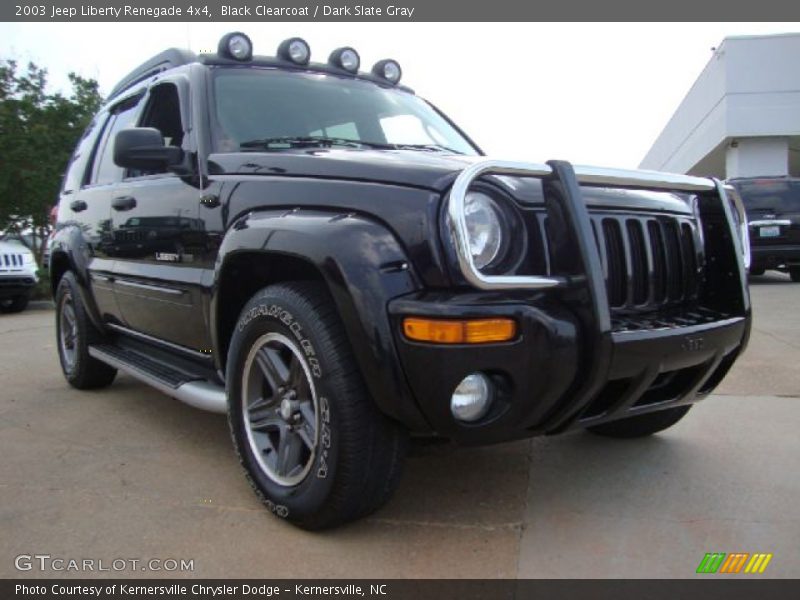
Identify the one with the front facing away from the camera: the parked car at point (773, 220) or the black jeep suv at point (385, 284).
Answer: the parked car

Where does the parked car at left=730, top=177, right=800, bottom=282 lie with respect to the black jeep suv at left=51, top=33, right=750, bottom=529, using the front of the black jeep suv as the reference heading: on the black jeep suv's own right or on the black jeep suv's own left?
on the black jeep suv's own left

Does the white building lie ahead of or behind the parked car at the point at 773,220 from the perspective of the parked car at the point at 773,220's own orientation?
ahead

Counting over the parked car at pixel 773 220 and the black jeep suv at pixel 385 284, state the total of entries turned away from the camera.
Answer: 1

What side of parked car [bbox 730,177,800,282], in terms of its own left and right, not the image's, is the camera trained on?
back

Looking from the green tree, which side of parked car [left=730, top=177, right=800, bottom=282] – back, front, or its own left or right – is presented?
left

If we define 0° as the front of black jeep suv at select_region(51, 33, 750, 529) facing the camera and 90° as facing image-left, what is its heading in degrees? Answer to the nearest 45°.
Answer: approximately 315°

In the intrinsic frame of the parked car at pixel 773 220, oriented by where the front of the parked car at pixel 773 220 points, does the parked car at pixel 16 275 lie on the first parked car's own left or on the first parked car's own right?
on the first parked car's own left

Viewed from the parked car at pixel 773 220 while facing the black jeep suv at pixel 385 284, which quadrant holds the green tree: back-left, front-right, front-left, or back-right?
front-right

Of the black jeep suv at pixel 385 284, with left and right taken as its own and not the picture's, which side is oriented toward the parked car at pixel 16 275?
back

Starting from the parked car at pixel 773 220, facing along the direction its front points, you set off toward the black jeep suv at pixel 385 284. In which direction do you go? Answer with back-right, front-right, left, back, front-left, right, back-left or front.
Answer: back
